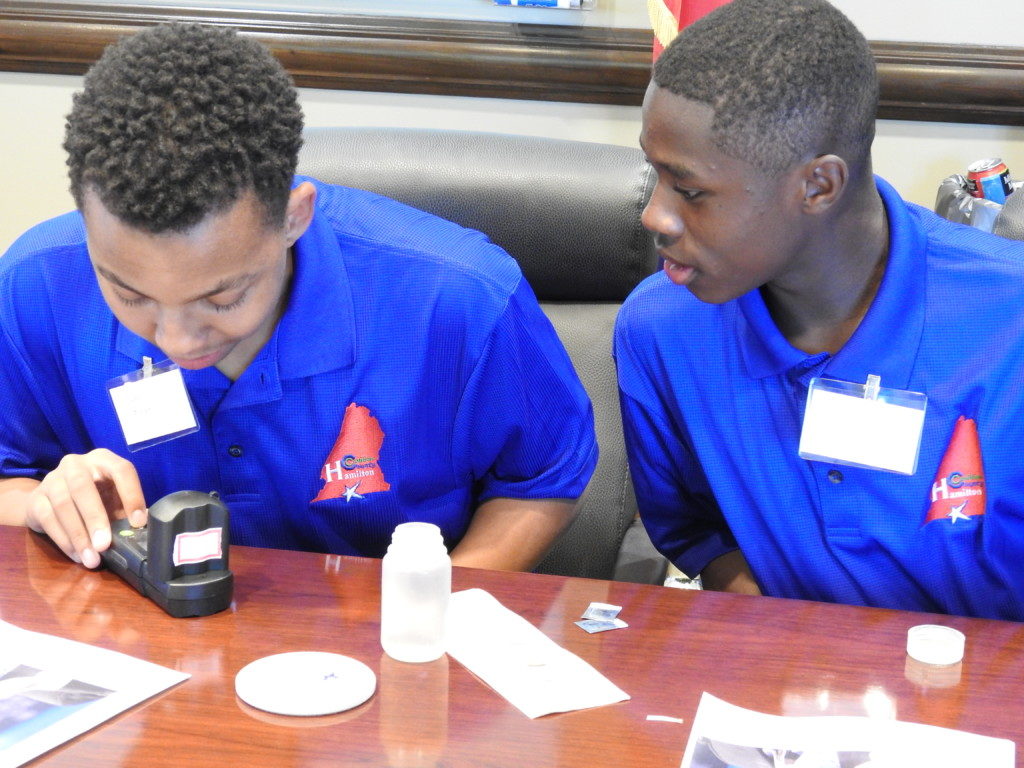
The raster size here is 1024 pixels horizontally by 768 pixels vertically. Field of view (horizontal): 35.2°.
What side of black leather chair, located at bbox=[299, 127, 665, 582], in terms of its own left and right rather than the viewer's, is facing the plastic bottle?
front

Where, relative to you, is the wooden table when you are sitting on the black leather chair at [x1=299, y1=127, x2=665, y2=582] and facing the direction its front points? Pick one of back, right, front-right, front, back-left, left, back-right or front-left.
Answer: front

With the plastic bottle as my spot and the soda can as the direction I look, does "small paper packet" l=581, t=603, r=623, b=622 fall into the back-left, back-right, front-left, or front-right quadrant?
front-right

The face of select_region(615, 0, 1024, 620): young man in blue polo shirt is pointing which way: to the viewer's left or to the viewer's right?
to the viewer's left

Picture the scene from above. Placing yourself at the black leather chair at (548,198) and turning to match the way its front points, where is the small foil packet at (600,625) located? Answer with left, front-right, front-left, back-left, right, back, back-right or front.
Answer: front

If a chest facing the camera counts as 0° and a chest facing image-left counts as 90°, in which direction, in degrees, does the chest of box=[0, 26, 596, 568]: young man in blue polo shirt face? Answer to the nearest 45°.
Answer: approximately 0°
